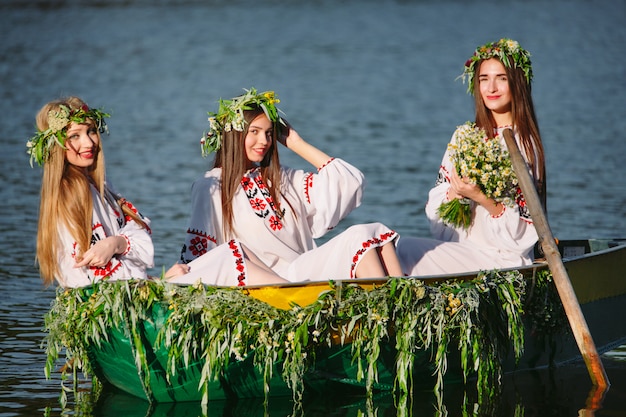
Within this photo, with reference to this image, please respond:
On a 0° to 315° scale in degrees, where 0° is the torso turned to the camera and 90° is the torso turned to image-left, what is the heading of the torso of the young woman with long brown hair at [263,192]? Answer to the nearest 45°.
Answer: approximately 315°

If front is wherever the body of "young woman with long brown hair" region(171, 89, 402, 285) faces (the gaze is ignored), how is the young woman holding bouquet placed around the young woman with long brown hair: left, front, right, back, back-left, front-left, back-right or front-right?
front-left

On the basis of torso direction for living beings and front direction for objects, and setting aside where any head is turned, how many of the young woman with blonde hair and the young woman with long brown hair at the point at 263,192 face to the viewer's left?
0

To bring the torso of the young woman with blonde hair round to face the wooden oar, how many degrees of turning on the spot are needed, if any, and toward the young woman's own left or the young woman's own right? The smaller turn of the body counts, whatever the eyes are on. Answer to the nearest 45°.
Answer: approximately 45° to the young woman's own left

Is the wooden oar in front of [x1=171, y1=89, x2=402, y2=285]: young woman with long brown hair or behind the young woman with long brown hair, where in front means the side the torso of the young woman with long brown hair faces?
in front

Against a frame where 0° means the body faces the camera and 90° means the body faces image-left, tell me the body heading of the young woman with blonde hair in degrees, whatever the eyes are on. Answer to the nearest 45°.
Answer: approximately 315°
